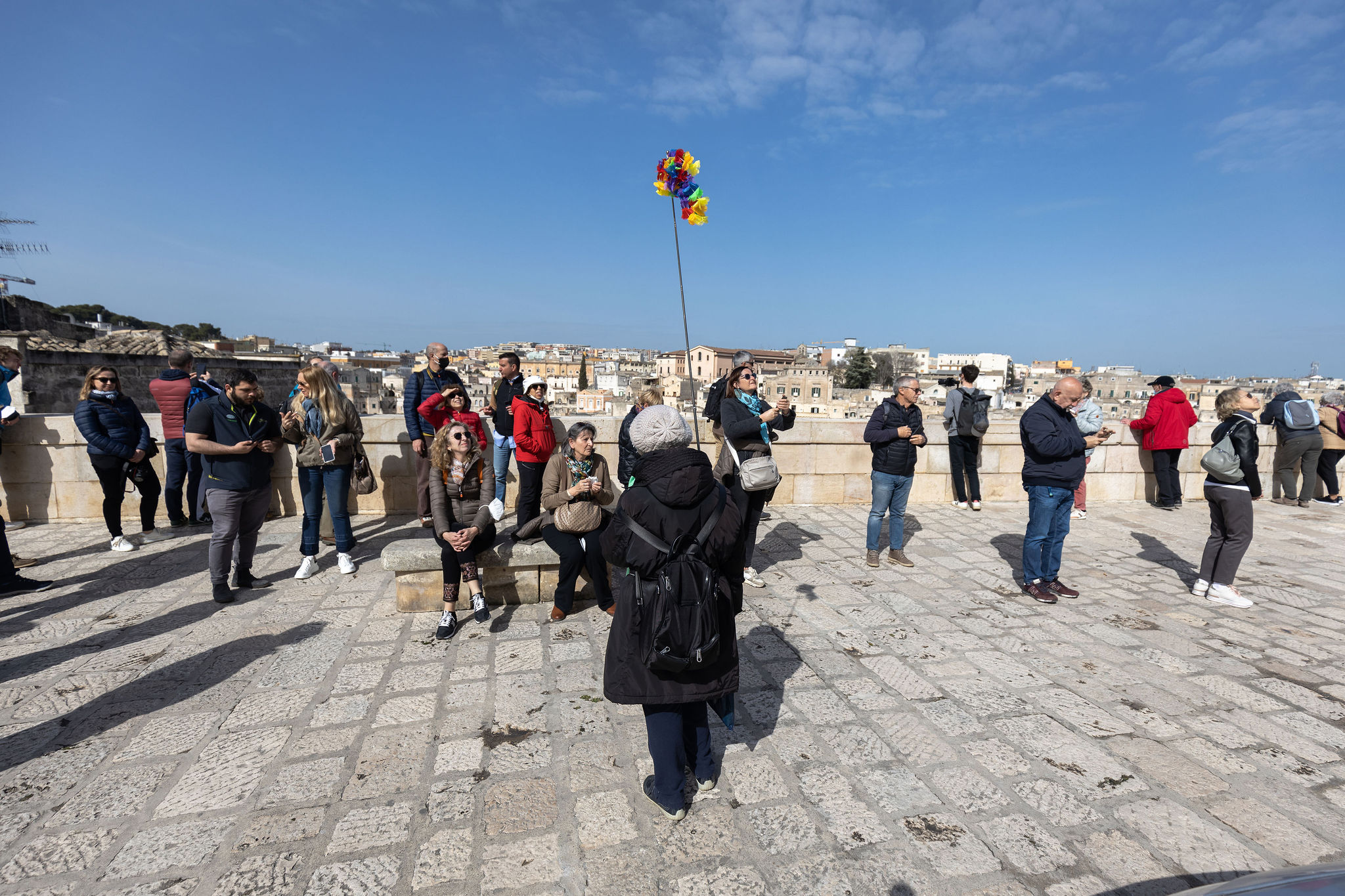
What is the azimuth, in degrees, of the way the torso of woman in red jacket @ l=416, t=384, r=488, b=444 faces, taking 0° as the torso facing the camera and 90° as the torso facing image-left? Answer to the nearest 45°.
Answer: approximately 0°

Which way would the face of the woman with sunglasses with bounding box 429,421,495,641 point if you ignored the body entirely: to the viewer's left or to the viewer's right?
to the viewer's right

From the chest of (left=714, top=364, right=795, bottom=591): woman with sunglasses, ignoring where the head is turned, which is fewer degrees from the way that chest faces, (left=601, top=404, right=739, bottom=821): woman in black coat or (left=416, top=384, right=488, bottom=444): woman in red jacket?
the woman in black coat

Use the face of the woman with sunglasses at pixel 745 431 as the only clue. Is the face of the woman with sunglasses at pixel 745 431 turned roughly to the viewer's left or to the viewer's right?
to the viewer's right

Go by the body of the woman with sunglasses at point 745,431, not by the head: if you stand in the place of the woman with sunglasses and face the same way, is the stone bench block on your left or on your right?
on your right

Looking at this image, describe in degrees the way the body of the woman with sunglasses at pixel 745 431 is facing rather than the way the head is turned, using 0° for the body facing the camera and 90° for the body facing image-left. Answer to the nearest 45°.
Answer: approximately 315°

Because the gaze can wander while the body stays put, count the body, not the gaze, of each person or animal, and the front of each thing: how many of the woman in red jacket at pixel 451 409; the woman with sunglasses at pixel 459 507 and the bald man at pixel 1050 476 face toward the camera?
2
